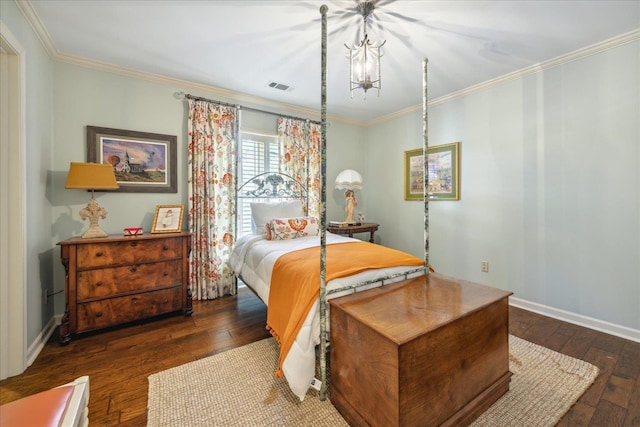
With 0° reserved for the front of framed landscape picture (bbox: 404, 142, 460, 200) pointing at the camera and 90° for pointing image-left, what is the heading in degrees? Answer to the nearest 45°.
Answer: approximately 45°

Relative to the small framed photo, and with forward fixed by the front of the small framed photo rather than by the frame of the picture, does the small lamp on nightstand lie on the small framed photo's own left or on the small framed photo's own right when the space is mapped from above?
on the small framed photo's own left

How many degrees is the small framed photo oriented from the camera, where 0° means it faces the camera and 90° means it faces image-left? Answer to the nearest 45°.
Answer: approximately 0°

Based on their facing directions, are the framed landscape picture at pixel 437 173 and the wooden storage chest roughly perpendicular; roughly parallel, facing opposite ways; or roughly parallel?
roughly perpendicular

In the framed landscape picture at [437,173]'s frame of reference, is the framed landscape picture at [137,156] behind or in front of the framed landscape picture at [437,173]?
in front

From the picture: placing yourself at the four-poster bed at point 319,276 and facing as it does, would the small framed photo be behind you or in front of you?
behind

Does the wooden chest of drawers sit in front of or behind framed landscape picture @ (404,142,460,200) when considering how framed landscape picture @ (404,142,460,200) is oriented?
in front

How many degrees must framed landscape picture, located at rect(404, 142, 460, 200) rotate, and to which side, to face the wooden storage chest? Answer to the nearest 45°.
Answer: approximately 45° to its left

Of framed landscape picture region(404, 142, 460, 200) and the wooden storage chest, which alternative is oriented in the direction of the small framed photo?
the framed landscape picture

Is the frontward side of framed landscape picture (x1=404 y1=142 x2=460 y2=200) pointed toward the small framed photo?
yes

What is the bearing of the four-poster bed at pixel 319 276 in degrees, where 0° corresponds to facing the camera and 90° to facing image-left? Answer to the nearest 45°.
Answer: approximately 315°

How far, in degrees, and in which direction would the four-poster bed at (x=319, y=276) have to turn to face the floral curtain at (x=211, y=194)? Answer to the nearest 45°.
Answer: approximately 180°
